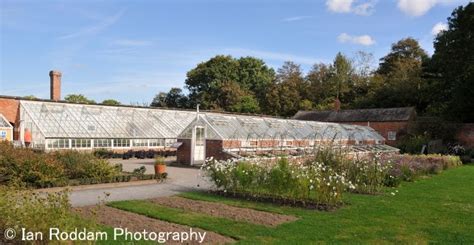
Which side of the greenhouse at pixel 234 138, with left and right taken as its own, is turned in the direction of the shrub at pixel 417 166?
left

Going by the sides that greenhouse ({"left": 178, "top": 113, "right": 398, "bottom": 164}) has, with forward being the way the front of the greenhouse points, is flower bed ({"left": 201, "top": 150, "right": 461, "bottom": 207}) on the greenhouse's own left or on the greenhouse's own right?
on the greenhouse's own left

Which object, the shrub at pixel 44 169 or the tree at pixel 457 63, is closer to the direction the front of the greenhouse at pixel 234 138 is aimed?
the shrub

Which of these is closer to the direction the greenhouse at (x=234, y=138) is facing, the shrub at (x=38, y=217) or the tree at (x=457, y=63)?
the shrub

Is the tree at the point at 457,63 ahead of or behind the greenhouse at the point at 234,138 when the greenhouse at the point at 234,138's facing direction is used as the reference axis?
behind

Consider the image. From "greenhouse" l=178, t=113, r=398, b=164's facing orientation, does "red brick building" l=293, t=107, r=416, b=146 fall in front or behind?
behind

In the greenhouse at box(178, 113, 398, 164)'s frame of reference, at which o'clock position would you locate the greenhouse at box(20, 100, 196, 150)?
the greenhouse at box(20, 100, 196, 150) is roughly at 2 o'clock from the greenhouse at box(178, 113, 398, 164).

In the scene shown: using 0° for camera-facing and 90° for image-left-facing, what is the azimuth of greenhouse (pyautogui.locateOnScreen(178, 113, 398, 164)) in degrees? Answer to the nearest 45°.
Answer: approximately 45°

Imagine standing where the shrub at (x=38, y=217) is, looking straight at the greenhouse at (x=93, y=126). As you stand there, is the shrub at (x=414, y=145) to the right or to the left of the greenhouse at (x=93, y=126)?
right
